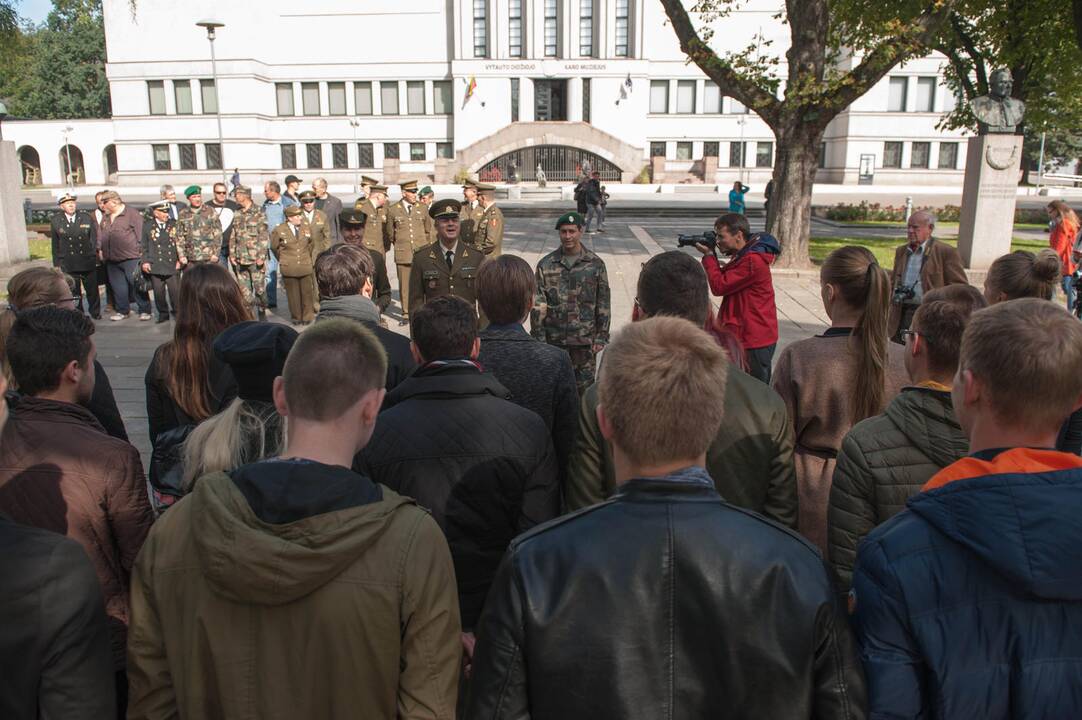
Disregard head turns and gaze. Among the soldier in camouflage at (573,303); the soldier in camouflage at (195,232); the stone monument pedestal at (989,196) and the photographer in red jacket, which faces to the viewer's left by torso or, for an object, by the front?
the photographer in red jacket

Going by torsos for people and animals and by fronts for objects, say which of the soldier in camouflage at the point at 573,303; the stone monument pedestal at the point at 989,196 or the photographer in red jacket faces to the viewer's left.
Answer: the photographer in red jacket

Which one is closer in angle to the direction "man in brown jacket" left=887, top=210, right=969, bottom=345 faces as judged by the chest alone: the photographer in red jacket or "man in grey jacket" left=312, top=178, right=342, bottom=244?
the photographer in red jacket

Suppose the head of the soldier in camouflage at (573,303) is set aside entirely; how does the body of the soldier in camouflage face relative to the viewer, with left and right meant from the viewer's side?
facing the viewer

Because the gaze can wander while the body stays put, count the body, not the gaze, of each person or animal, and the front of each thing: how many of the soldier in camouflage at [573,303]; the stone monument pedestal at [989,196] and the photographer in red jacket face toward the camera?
2

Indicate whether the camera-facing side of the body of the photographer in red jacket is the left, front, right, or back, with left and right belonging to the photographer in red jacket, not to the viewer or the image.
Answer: left

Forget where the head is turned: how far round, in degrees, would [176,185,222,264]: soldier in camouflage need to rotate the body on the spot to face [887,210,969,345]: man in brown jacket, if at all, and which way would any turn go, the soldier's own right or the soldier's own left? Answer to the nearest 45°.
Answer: approximately 45° to the soldier's own left

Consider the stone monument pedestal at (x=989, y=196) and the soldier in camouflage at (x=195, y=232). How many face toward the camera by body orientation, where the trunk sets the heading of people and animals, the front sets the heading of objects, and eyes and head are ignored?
2

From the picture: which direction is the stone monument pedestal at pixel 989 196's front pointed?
toward the camera

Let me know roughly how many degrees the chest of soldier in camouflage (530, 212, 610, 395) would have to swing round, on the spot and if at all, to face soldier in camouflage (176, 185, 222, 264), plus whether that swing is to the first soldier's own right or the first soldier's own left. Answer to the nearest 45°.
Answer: approximately 135° to the first soldier's own right

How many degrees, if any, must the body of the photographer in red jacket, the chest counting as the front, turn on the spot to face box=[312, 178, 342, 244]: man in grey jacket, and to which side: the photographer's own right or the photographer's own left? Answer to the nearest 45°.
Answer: approximately 45° to the photographer's own right

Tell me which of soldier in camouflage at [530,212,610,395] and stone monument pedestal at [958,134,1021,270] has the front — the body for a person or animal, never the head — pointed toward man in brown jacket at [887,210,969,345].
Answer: the stone monument pedestal

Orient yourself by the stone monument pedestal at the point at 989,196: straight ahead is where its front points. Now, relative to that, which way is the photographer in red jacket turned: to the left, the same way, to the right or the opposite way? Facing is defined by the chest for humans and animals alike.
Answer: to the right

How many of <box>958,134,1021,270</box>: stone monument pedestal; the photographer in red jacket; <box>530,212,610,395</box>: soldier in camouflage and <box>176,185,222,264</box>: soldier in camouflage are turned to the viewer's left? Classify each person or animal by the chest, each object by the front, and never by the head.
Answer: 1

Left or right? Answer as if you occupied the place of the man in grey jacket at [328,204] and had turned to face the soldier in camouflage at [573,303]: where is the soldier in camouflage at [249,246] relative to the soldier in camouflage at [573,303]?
right
